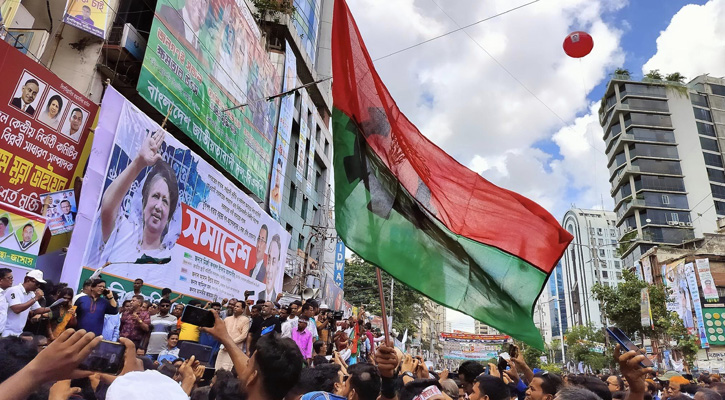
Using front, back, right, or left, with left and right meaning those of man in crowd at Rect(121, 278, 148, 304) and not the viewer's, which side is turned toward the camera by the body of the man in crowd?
front

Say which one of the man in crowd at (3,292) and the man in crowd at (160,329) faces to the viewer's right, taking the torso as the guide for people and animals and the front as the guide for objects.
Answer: the man in crowd at (3,292)

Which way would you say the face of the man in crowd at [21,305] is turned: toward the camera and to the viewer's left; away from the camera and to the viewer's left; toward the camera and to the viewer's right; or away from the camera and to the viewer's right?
toward the camera and to the viewer's right

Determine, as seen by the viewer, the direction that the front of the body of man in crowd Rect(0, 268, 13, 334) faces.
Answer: to the viewer's right

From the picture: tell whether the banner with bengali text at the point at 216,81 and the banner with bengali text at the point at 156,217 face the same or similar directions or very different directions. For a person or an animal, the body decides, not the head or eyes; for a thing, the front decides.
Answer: same or similar directions

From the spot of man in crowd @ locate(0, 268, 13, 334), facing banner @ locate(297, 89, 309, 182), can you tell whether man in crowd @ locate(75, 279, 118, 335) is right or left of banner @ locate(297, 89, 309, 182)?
right
